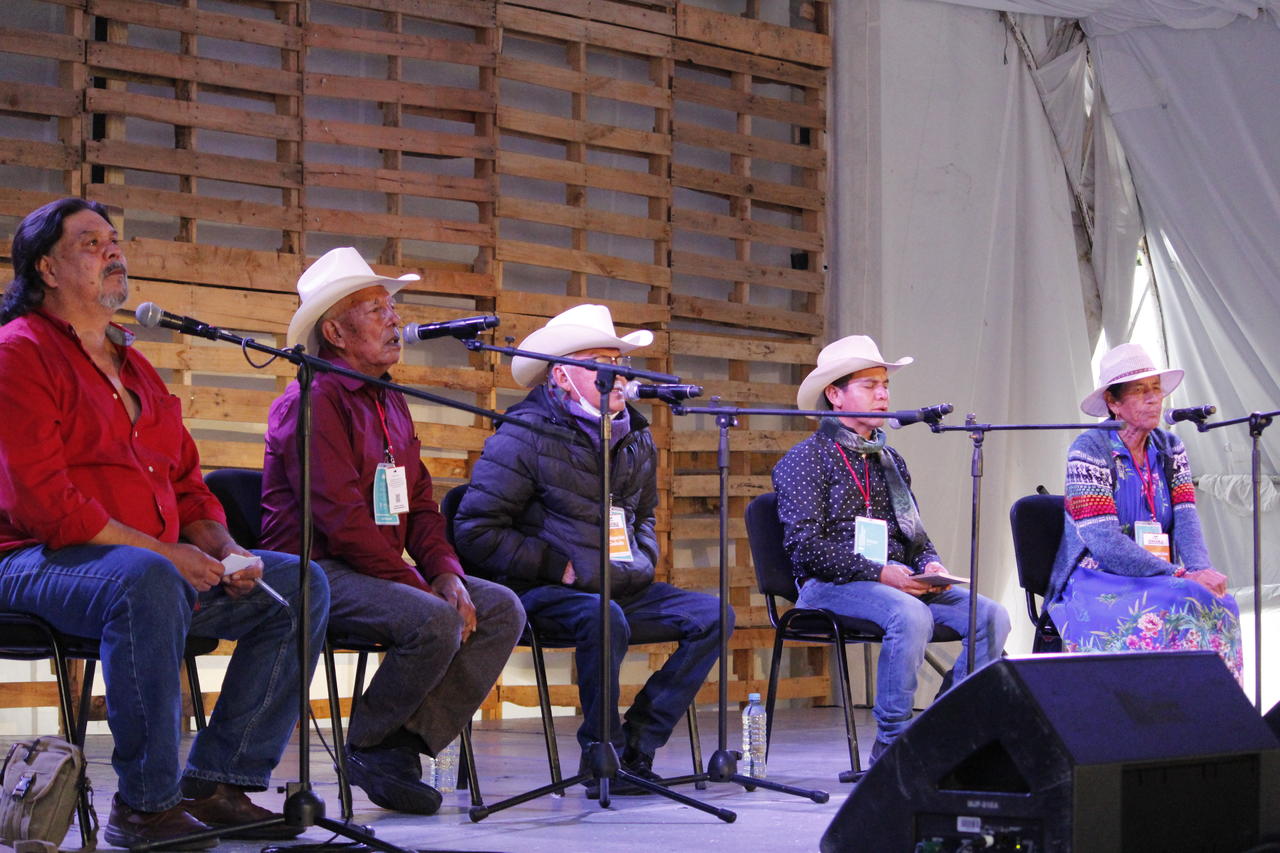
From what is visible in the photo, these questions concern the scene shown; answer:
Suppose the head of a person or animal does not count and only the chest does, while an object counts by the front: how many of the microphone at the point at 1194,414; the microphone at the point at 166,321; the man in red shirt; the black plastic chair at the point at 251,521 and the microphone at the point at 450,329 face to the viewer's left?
3

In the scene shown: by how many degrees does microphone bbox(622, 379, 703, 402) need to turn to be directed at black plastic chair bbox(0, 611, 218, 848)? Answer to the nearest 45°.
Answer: approximately 45° to its left

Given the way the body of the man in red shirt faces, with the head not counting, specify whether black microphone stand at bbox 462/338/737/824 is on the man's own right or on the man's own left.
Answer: on the man's own left

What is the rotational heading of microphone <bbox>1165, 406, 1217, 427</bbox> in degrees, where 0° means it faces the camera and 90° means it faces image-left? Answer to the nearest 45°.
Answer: approximately 90°

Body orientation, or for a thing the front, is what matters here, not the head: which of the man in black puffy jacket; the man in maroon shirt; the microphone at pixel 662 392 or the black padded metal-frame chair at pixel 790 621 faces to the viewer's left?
the microphone

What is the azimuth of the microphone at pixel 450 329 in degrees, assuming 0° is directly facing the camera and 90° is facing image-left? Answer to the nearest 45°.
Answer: approximately 90°

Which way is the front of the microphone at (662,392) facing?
to the viewer's left

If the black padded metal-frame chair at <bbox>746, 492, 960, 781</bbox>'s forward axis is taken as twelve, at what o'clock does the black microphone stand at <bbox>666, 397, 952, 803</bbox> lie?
The black microphone stand is roughly at 2 o'clock from the black padded metal-frame chair.

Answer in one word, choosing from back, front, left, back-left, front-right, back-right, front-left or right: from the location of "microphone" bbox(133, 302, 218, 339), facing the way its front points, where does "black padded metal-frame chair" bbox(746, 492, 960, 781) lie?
back-right

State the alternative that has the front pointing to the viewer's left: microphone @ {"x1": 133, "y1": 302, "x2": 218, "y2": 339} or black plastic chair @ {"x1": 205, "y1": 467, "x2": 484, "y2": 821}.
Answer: the microphone

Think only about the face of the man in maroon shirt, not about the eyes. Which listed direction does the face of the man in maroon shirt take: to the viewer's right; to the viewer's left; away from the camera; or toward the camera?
to the viewer's right

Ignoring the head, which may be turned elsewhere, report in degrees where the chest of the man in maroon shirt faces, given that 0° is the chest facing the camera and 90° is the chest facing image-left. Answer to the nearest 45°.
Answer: approximately 315°

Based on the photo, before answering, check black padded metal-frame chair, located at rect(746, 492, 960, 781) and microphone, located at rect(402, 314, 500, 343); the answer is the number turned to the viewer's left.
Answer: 1
